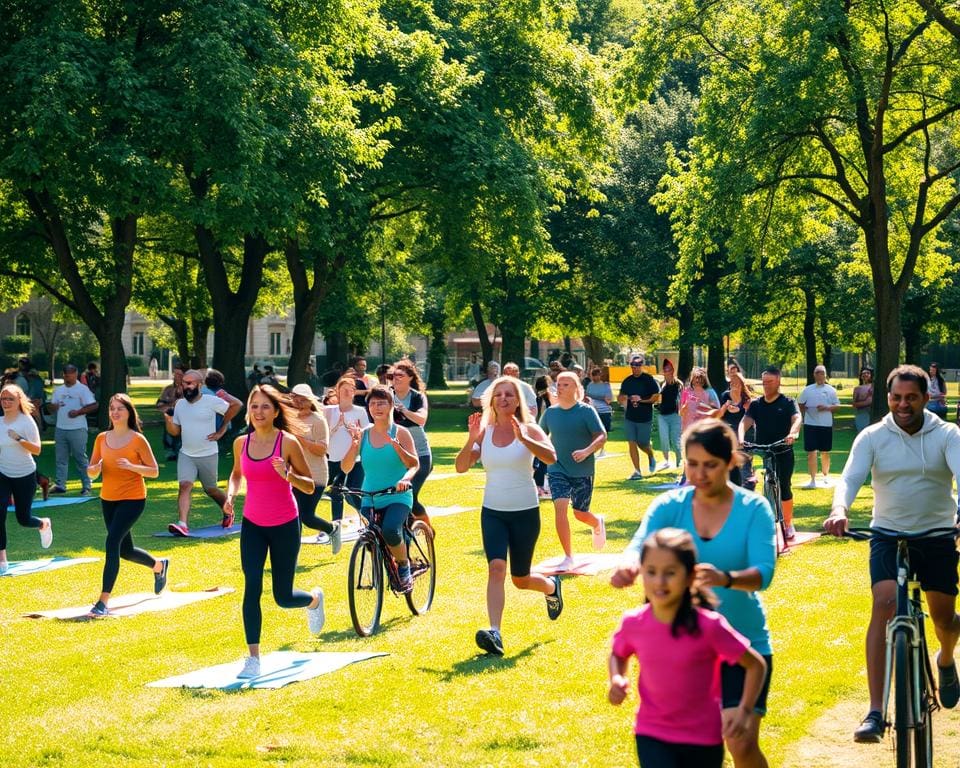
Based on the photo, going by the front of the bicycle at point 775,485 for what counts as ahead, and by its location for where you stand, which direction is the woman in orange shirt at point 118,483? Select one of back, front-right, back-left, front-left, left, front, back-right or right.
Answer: front-right

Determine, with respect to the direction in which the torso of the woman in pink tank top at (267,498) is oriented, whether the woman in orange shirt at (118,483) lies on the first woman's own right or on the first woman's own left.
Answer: on the first woman's own right

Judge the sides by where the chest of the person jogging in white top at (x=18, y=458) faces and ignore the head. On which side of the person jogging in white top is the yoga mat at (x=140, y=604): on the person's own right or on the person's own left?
on the person's own left

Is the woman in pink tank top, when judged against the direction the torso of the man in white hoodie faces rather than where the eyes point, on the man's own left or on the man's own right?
on the man's own right

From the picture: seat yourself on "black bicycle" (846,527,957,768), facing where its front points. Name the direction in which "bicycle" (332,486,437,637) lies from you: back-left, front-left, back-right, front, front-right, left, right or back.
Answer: back-right

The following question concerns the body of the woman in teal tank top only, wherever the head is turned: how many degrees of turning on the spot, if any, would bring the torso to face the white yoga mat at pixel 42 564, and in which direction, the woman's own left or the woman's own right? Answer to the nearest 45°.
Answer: approximately 90° to the woman's own right

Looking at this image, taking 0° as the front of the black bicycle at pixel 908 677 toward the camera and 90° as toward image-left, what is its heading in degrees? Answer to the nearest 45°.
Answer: approximately 0°

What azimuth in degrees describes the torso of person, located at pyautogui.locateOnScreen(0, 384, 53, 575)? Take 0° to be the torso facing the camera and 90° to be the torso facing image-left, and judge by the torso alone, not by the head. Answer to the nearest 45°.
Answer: approximately 45°

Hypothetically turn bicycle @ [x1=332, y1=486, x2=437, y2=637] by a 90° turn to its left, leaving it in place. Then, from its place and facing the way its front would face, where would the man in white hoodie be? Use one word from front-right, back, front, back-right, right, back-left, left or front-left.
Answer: front
